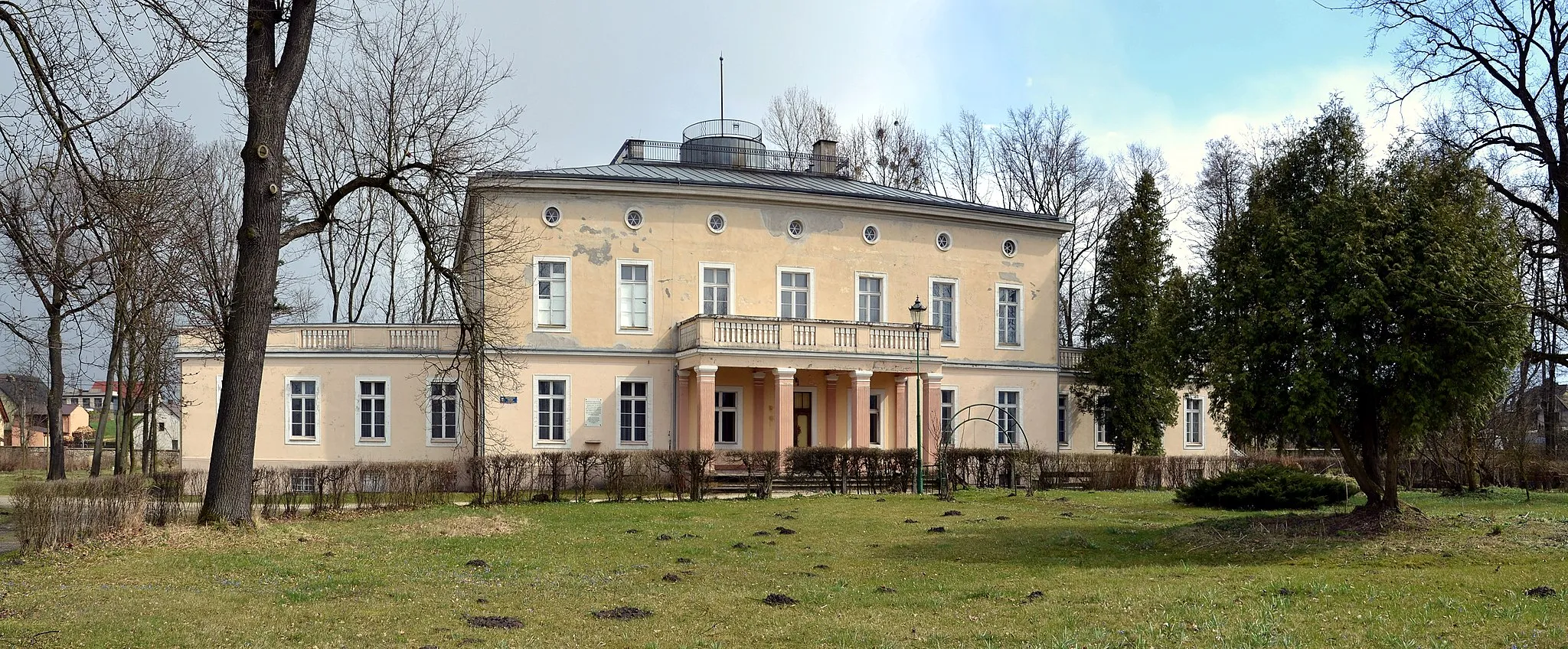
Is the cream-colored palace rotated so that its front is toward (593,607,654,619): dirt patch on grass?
yes

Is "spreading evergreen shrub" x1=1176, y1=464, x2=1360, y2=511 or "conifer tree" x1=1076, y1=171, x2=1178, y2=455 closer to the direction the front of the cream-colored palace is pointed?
the spreading evergreen shrub

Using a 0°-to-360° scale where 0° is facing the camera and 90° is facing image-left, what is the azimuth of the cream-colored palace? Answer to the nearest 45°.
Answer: approximately 0°

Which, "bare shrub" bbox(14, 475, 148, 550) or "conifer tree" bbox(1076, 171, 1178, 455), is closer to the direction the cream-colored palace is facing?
the bare shrub
